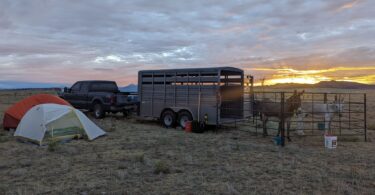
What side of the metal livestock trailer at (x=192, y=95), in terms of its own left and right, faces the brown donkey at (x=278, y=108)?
back

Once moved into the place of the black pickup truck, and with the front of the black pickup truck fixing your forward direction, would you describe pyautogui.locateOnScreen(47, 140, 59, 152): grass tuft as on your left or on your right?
on your left

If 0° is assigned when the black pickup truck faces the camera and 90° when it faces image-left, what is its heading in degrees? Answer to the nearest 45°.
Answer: approximately 135°

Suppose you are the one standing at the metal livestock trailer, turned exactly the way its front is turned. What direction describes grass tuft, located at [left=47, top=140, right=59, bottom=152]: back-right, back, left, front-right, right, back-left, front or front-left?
left

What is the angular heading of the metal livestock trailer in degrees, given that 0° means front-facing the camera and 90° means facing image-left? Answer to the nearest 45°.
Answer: approximately 135°

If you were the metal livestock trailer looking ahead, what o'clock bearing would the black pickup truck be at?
The black pickup truck is roughly at 12 o'clock from the metal livestock trailer.
